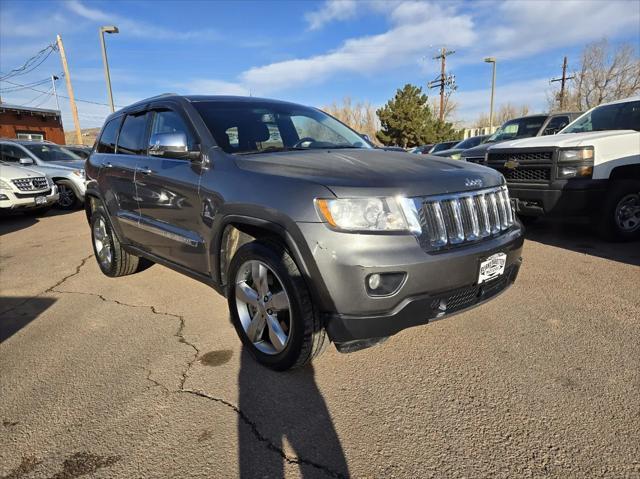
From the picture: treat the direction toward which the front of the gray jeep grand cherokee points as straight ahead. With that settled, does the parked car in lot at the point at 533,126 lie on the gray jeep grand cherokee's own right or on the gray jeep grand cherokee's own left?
on the gray jeep grand cherokee's own left

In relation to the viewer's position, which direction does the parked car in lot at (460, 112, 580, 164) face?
facing the viewer and to the left of the viewer

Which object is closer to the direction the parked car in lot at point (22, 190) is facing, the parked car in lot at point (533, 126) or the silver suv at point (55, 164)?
the parked car in lot

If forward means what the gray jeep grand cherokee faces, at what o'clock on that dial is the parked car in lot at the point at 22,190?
The parked car in lot is roughly at 6 o'clock from the gray jeep grand cherokee.

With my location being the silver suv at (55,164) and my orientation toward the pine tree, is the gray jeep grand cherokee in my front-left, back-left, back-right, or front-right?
back-right

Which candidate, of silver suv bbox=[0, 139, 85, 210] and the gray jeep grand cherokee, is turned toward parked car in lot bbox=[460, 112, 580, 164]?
the silver suv

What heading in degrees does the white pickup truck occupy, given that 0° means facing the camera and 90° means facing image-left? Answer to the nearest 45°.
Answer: approximately 45°

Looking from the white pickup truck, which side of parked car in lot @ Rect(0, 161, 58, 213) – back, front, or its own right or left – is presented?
front

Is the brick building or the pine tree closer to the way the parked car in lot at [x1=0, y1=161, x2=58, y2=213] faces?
the pine tree

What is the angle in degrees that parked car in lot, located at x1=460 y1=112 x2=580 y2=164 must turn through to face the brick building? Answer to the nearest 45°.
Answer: approximately 45° to its right

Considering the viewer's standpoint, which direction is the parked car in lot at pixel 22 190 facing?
facing the viewer and to the right of the viewer

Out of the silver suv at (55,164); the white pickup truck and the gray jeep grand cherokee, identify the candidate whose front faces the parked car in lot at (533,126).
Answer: the silver suv

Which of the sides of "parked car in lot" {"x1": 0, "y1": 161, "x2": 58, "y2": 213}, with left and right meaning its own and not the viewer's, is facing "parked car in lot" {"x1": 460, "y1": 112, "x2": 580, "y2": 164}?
front

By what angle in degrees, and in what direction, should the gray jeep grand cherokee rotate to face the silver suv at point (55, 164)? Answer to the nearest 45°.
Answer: approximately 180°

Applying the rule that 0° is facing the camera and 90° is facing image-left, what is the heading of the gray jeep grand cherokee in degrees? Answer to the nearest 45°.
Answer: approximately 315°

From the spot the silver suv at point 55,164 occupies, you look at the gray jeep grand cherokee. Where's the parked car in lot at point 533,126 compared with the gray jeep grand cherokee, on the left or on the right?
left

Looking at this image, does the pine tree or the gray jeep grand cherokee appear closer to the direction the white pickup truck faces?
the gray jeep grand cherokee
